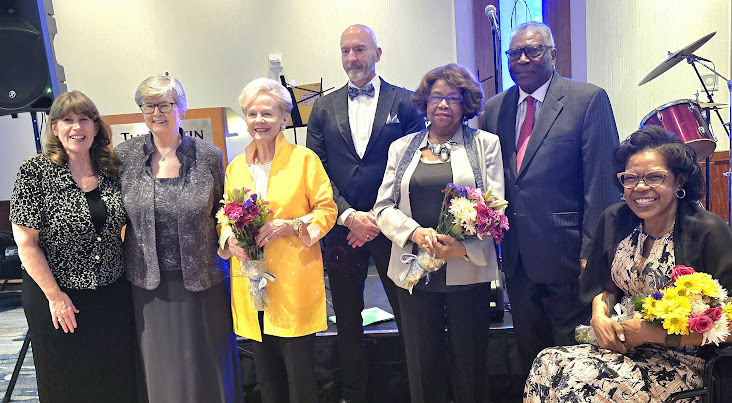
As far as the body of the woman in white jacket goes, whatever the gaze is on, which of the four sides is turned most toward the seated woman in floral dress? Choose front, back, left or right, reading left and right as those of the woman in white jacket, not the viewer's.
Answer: left

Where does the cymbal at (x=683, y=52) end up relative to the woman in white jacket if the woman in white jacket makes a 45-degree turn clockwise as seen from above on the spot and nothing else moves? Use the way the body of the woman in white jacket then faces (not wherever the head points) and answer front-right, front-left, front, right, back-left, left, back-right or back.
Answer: back

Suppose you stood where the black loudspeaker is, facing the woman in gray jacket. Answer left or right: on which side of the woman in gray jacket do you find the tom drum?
left

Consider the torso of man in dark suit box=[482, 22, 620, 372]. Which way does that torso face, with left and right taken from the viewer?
facing the viewer and to the left of the viewer

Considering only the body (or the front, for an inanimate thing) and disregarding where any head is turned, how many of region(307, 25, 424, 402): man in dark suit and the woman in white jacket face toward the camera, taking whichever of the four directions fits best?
2

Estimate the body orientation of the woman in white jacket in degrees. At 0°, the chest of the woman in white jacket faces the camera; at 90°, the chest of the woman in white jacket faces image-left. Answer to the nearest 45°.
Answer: approximately 0°

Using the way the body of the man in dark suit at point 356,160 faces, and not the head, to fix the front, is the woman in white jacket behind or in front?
in front

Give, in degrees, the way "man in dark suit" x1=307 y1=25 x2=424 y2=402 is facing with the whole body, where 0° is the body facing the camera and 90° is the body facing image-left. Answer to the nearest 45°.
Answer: approximately 0°
